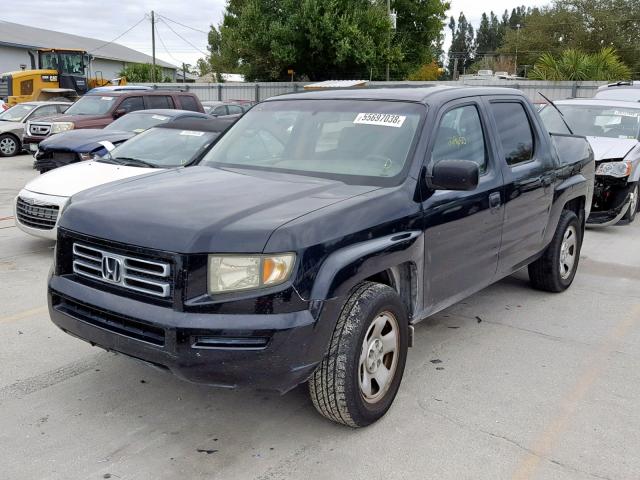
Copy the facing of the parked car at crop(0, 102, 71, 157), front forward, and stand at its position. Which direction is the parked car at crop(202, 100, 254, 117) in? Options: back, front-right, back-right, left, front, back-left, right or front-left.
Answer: back-left

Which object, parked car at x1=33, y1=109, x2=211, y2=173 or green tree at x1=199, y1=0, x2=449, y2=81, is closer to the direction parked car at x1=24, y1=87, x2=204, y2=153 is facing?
the parked car

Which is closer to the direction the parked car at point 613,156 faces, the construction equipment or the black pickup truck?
the black pickup truck

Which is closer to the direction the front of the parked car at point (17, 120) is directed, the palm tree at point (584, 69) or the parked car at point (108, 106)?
the parked car

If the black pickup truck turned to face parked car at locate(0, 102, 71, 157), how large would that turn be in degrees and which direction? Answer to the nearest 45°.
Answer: approximately 90° to its right

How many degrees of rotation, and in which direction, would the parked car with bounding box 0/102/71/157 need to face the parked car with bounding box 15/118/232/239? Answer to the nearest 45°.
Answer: approximately 45° to its left

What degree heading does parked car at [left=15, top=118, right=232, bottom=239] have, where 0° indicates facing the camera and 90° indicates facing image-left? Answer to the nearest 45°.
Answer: approximately 45°

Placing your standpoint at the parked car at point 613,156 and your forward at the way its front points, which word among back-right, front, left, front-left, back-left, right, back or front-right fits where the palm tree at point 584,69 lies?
back-right

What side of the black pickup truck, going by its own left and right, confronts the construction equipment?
right
